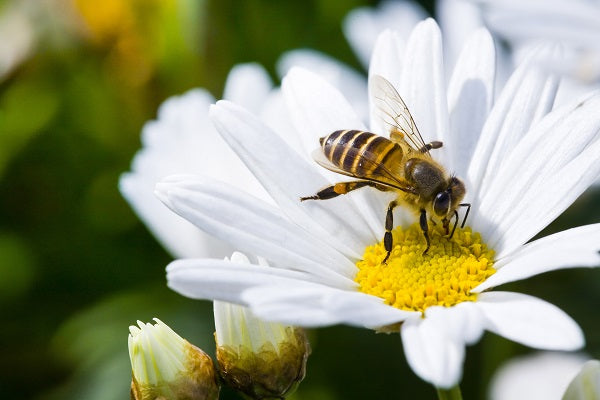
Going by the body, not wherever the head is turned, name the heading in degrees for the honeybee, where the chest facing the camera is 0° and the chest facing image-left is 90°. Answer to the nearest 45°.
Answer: approximately 315°

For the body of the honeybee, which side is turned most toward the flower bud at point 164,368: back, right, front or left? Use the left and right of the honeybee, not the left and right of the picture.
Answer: back
